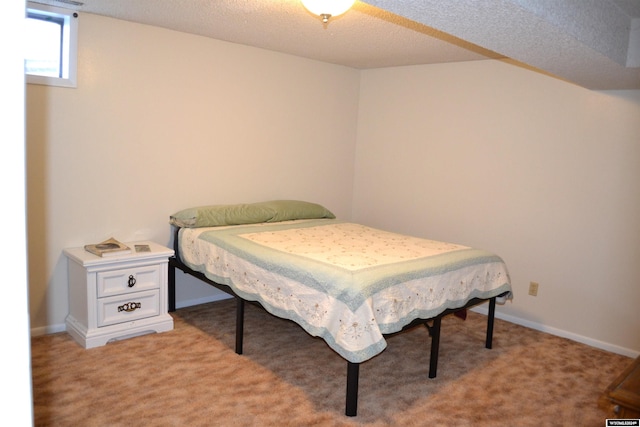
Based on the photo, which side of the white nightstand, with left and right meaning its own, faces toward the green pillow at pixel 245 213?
left

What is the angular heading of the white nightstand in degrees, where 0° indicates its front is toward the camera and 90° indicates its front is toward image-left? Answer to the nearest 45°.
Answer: approximately 315°

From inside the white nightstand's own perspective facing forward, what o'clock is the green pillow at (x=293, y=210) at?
The green pillow is roughly at 10 o'clock from the white nightstand.

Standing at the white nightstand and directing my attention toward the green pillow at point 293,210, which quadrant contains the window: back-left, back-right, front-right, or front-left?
back-left

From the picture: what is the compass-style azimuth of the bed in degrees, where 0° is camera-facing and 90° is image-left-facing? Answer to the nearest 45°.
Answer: approximately 315°

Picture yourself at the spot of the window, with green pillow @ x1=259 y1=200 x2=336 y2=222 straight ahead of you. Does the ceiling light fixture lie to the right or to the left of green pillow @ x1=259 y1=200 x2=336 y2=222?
right

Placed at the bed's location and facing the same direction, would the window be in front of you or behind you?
behind
